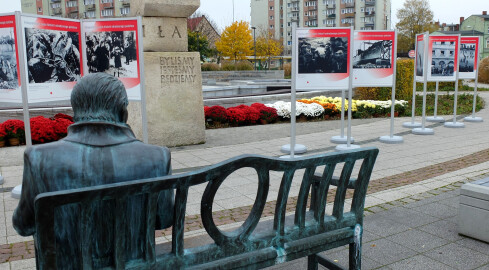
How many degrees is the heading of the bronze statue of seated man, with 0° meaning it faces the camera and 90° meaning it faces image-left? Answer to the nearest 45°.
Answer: approximately 180°

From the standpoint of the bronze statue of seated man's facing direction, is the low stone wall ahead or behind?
ahead

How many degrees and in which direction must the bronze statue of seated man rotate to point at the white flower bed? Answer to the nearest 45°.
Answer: approximately 45° to its right

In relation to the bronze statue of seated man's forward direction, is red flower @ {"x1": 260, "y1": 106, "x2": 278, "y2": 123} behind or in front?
in front

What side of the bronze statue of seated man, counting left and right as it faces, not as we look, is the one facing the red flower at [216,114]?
front

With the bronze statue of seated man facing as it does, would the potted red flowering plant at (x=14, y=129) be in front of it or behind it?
in front
